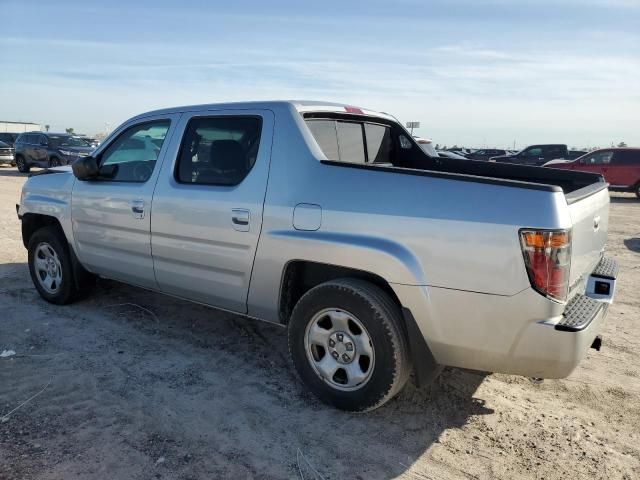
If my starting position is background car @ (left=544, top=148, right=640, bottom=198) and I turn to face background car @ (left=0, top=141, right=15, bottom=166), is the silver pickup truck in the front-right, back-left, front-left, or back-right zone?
front-left

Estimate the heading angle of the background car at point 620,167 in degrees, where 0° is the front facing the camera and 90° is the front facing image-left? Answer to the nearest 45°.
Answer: approximately 90°

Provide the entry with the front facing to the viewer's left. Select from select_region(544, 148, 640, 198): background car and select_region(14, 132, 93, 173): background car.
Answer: select_region(544, 148, 640, 198): background car

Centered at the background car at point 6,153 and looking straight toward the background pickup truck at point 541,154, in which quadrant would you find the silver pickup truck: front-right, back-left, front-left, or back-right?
front-right

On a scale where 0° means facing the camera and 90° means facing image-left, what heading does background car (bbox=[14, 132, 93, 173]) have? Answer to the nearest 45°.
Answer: approximately 315°

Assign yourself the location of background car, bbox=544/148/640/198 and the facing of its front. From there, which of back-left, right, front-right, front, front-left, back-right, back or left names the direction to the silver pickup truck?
left

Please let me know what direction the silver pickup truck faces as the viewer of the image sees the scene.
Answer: facing away from the viewer and to the left of the viewer

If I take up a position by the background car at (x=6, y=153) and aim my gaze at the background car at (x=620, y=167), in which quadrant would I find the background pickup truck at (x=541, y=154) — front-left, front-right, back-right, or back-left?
front-left

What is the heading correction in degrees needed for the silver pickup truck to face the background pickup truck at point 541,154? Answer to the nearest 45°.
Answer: approximately 90° to its right

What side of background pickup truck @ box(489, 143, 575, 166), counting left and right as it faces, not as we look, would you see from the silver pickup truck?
left

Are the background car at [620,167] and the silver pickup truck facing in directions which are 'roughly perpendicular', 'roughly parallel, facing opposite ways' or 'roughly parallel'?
roughly parallel

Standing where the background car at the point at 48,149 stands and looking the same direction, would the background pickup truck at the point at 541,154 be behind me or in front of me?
in front

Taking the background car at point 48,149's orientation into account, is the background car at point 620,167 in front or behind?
in front

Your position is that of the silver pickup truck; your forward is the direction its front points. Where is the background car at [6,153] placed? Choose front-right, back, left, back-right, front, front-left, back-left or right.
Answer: front

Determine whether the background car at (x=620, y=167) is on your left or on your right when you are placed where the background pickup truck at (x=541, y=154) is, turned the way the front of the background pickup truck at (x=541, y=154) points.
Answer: on your left
